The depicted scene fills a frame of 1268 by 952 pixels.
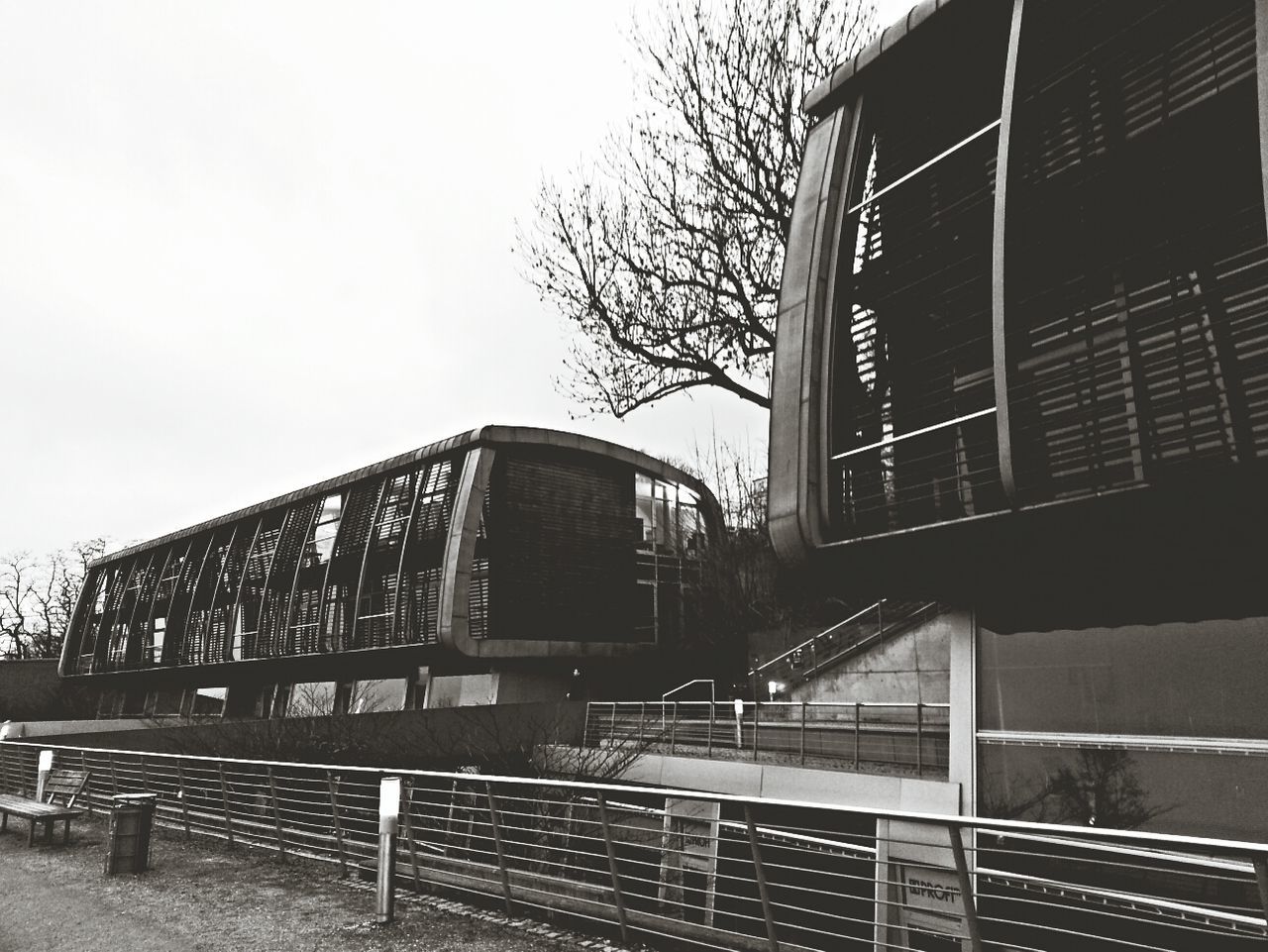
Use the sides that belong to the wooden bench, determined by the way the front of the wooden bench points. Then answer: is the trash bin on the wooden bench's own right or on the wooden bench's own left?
on the wooden bench's own left

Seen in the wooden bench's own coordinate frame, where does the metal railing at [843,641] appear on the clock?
The metal railing is roughly at 7 o'clock from the wooden bench.

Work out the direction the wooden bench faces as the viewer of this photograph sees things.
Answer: facing the viewer and to the left of the viewer

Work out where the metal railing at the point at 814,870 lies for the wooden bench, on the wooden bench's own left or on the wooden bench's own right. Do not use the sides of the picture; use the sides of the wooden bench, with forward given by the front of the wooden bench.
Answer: on the wooden bench's own left

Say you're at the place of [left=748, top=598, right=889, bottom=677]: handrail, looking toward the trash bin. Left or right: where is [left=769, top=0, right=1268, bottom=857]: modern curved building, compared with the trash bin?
left

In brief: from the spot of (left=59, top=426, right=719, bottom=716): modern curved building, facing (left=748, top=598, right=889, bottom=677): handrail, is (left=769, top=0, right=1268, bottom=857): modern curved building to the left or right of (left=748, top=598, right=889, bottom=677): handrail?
right

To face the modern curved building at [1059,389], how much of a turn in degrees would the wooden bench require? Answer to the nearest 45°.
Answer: approximately 90° to its left

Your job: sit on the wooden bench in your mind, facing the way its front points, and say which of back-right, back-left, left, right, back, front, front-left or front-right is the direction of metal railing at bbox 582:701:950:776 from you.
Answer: back-left

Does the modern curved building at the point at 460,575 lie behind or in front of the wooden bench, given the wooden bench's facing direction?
behind

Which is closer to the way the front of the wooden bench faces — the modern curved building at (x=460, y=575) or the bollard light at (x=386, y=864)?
the bollard light
